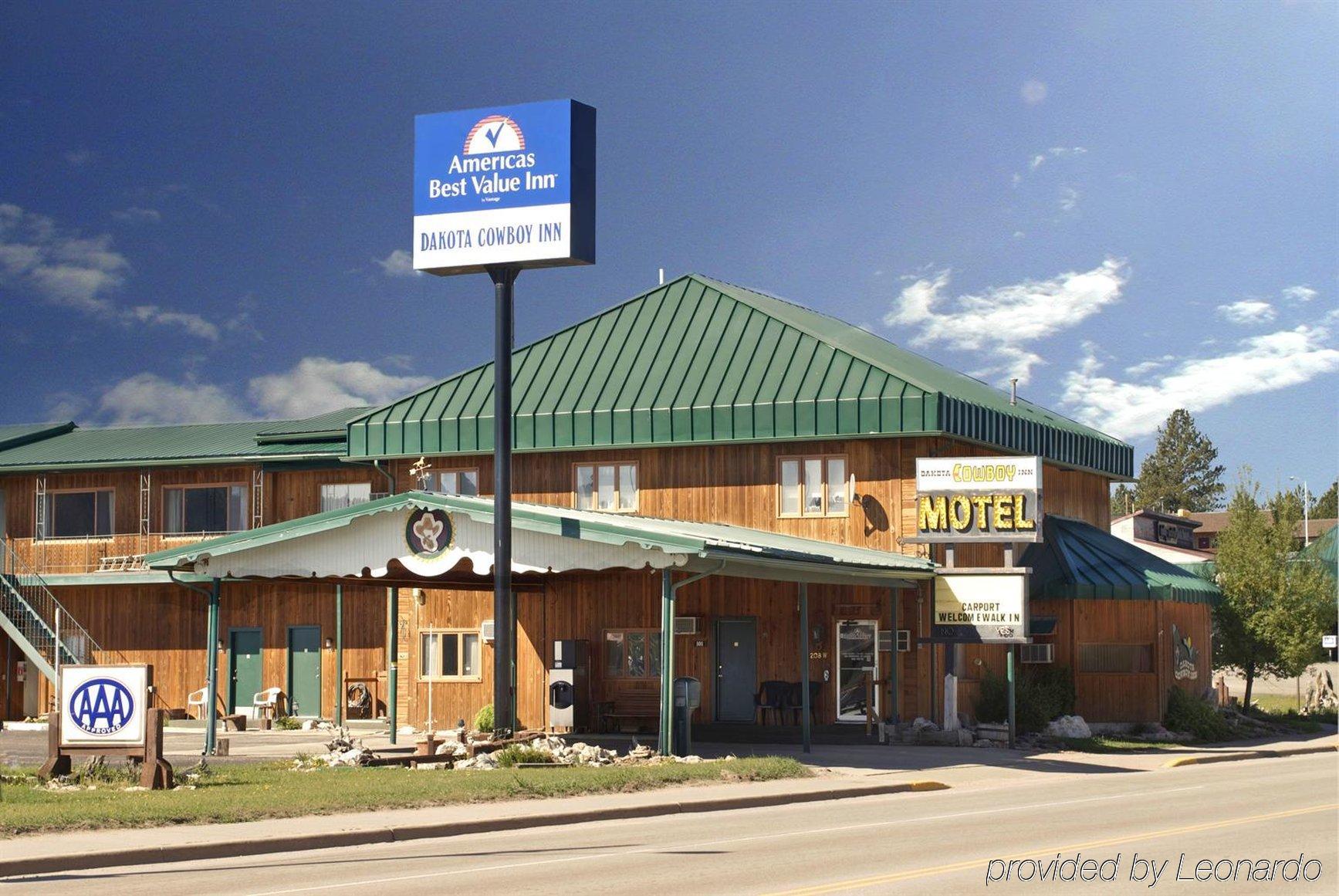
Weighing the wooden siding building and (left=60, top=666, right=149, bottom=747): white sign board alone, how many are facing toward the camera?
2

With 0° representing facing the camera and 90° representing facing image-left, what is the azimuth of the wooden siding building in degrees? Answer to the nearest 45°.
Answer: approximately 0°

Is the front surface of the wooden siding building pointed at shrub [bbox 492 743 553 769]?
yes

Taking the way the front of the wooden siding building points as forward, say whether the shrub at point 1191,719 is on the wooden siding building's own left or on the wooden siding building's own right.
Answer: on the wooden siding building's own left

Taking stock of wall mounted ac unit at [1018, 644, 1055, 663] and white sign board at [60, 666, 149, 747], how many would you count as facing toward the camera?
2

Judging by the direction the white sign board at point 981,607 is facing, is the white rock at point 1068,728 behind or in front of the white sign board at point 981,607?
behind

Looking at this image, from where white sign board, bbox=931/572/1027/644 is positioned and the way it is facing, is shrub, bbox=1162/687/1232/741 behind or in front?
behind

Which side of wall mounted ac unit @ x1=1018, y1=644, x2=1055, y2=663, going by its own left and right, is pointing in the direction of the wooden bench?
right

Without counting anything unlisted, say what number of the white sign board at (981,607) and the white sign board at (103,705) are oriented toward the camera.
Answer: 2
